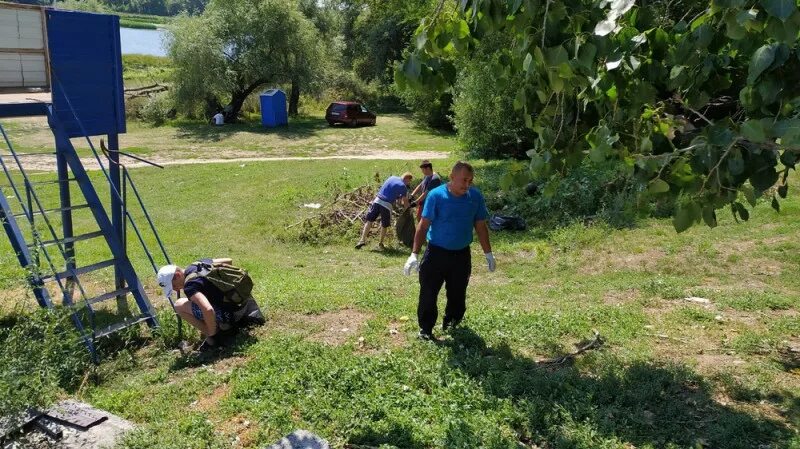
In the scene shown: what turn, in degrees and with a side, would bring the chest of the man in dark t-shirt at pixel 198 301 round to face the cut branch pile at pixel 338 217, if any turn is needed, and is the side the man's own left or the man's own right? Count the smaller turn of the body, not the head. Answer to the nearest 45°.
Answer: approximately 135° to the man's own right

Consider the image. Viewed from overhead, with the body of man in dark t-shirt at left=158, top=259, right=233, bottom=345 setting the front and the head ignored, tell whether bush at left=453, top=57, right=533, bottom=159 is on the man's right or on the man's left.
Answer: on the man's right

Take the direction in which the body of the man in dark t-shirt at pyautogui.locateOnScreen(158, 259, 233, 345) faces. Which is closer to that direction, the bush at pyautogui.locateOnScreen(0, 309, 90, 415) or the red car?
the bush

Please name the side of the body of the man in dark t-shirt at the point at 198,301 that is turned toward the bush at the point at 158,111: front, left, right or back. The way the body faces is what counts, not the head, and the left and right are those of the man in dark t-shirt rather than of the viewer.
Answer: right

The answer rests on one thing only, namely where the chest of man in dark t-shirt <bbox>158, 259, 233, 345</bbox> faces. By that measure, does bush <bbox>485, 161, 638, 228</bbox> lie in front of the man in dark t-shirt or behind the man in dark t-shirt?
behind

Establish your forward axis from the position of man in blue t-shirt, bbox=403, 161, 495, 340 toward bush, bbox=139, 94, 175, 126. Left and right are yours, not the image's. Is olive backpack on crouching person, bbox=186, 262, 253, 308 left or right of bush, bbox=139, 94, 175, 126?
left

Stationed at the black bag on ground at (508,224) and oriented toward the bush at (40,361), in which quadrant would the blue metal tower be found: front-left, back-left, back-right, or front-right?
front-right

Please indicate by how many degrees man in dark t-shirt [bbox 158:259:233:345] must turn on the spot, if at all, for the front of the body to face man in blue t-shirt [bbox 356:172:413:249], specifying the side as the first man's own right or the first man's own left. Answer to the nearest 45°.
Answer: approximately 135° to the first man's own right

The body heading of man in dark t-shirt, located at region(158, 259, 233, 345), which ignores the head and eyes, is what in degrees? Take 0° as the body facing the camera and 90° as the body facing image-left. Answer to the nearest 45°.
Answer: approximately 90°

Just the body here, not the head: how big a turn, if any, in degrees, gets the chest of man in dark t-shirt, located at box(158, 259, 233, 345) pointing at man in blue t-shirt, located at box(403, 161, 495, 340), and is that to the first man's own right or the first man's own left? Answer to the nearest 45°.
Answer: approximately 180°

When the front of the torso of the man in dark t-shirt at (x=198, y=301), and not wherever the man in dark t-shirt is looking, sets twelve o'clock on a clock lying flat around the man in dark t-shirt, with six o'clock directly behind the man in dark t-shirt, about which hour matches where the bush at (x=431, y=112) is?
The bush is roughly at 4 o'clock from the man in dark t-shirt.

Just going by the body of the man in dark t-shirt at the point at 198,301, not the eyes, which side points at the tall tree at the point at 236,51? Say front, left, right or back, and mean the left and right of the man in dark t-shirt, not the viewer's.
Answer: right

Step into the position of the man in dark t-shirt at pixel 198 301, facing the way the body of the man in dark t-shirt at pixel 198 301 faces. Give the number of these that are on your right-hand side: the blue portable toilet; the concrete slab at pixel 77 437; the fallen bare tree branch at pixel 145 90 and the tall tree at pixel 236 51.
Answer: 3

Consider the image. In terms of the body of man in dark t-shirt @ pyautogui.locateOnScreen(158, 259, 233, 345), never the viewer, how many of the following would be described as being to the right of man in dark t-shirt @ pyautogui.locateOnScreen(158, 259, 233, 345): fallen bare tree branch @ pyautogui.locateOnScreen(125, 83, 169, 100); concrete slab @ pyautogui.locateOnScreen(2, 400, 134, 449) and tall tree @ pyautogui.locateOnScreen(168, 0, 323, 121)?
2

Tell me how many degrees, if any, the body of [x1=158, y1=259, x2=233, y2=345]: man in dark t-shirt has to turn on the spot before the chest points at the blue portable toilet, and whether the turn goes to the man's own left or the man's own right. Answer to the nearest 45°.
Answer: approximately 90° to the man's own right

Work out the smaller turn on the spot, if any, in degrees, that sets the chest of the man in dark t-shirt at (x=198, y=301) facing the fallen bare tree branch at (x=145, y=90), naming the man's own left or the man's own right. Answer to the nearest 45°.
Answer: approximately 90° to the man's own right

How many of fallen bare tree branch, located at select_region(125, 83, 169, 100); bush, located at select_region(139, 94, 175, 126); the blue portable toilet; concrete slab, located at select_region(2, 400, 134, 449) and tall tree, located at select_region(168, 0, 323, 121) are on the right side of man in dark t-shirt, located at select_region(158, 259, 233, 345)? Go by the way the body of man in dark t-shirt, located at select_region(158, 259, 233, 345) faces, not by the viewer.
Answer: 4
